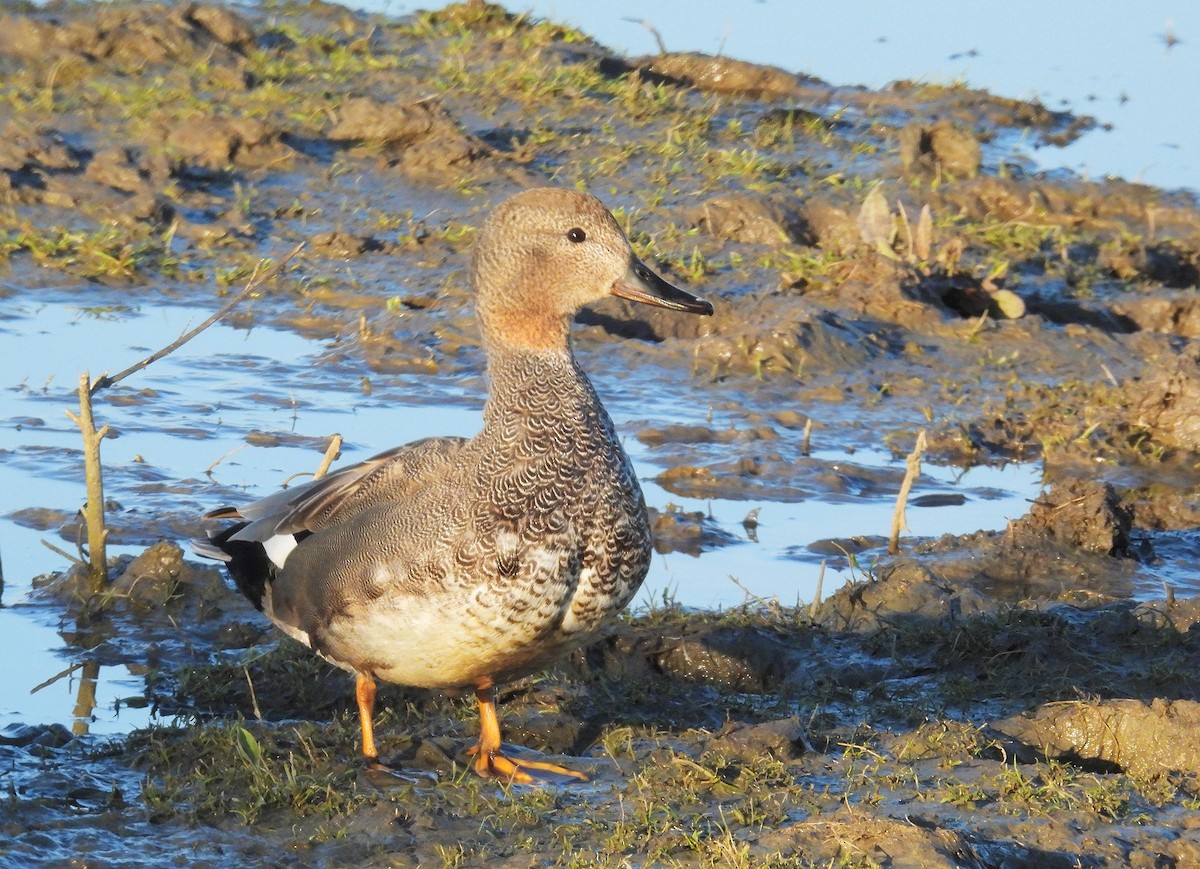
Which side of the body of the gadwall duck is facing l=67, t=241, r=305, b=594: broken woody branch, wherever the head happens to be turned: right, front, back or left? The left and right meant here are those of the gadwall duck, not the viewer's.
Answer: back

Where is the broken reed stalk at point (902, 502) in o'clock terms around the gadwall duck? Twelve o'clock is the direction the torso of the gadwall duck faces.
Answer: The broken reed stalk is roughly at 9 o'clock from the gadwall duck.

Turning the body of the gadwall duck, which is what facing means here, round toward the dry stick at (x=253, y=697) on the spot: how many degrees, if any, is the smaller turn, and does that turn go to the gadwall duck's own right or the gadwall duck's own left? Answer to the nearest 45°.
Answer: approximately 180°

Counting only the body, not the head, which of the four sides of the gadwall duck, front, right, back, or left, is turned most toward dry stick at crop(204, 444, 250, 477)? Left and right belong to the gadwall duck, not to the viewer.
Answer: back

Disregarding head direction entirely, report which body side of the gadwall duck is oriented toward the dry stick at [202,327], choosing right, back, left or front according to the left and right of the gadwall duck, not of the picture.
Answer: back

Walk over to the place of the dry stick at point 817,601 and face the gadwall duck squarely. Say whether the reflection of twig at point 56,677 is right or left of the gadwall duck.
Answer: right

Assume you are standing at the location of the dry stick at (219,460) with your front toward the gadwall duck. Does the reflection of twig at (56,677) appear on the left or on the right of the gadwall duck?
right

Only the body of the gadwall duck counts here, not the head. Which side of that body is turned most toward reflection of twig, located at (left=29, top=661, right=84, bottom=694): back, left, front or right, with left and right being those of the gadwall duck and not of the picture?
back

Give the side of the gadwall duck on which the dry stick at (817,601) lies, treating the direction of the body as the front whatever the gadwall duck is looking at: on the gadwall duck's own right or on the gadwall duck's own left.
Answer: on the gadwall duck's own left

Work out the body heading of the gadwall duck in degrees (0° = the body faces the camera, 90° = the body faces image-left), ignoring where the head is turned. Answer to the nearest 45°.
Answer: approximately 315°

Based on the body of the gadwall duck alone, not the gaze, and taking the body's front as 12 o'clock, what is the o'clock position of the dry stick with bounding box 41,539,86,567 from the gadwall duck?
The dry stick is roughly at 6 o'clock from the gadwall duck.
